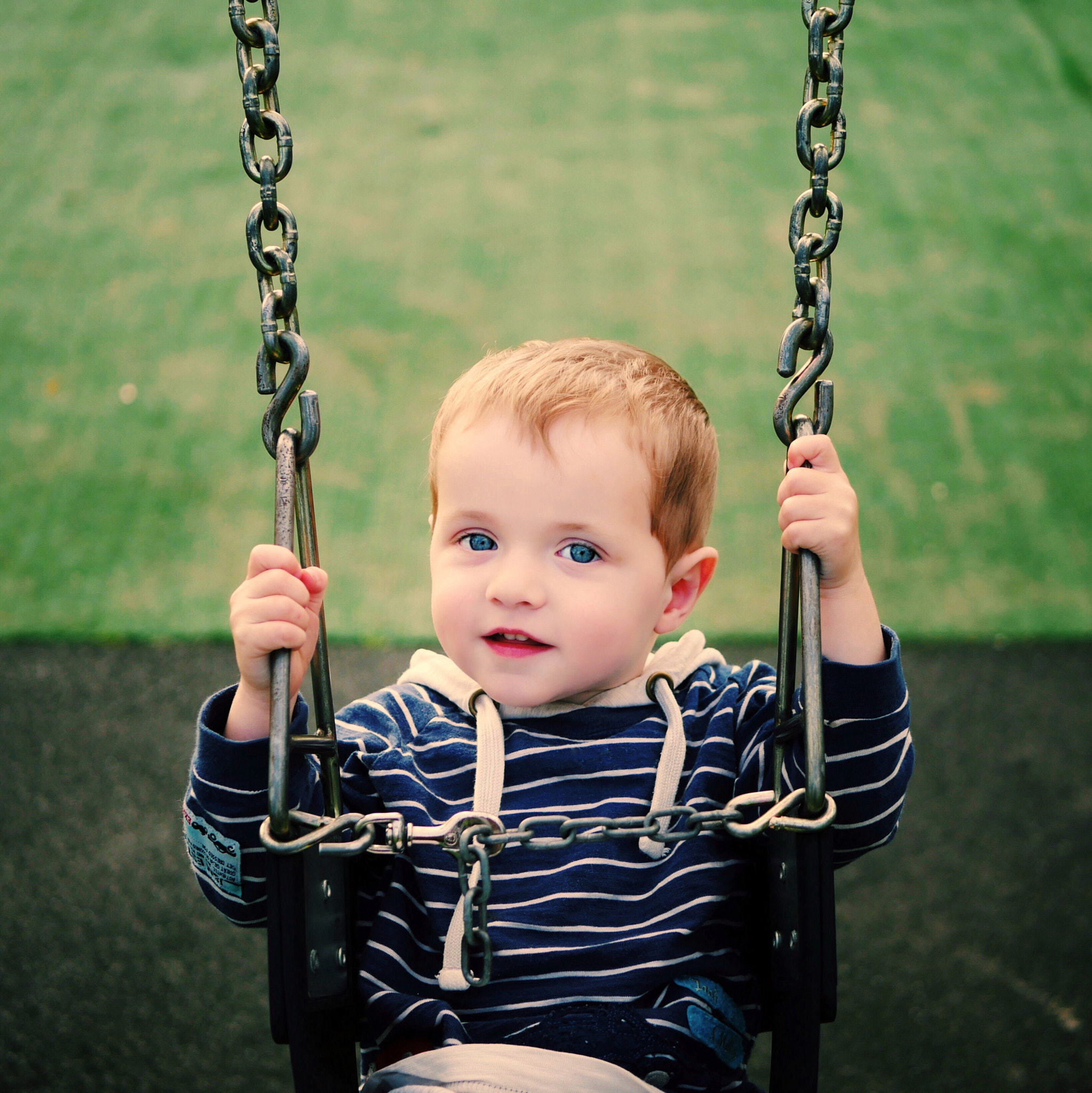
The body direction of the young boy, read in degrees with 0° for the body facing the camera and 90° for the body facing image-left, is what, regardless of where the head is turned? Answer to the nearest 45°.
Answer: approximately 0°

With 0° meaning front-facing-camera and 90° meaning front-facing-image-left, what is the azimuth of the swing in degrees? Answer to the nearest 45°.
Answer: approximately 0°
